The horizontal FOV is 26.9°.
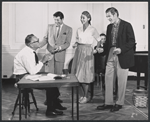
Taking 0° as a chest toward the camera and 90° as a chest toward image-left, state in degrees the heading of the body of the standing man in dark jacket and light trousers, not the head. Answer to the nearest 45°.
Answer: approximately 45°

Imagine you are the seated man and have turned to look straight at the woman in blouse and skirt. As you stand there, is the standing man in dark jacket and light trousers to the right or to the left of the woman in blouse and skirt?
right

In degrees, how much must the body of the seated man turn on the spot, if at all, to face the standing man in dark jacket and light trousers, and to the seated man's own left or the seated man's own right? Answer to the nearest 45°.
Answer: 0° — they already face them

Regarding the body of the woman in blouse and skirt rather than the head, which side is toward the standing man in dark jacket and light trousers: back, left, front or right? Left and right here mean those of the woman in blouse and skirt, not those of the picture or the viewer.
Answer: left

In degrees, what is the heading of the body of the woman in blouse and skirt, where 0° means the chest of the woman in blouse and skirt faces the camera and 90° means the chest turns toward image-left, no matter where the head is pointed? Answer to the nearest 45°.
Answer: approximately 45°

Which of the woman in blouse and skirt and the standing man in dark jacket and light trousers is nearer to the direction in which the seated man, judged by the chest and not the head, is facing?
the standing man in dark jacket and light trousers

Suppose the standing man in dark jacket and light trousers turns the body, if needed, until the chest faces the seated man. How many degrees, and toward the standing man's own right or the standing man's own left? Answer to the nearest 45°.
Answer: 0° — they already face them

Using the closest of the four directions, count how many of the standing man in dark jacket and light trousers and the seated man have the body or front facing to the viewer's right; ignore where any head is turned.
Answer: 1

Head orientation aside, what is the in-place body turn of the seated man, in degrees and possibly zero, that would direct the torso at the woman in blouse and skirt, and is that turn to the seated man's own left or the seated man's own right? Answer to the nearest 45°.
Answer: approximately 45° to the seated man's own left

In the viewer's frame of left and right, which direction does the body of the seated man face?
facing to the right of the viewer
